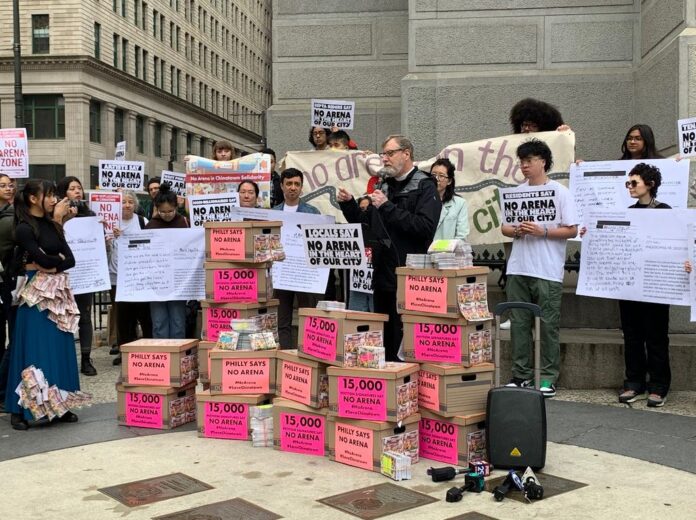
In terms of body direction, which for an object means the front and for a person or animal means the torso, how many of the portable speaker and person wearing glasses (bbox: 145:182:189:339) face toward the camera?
2

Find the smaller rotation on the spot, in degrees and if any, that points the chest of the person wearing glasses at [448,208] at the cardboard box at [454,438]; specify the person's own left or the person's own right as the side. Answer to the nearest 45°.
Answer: approximately 45° to the person's own left

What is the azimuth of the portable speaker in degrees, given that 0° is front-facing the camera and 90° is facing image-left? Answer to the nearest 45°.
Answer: approximately 0°

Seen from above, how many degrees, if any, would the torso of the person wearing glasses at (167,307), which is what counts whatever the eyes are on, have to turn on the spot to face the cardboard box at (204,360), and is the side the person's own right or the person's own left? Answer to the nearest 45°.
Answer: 0° — they already face it

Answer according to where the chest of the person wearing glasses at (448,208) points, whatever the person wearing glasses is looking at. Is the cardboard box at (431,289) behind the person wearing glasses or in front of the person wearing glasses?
in front

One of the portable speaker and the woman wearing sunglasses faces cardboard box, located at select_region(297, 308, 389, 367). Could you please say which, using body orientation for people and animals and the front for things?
the woman wearing sunglasses

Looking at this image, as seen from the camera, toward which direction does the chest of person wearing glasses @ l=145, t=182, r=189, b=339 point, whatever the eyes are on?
toward the camera

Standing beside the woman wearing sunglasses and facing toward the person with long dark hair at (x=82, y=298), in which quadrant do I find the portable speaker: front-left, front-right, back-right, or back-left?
front-left

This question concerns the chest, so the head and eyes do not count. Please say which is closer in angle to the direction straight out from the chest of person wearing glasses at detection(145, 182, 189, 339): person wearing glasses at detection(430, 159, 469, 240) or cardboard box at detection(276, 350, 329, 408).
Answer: the cardboard box

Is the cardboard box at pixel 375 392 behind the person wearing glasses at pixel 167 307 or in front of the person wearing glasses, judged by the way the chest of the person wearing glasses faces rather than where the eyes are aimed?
in front

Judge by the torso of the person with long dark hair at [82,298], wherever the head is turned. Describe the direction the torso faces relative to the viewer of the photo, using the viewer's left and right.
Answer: facing the viewer and to the right of the viewer

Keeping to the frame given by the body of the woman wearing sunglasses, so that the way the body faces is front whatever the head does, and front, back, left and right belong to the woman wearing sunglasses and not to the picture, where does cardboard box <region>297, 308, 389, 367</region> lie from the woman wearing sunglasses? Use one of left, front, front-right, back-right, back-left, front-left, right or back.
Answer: front

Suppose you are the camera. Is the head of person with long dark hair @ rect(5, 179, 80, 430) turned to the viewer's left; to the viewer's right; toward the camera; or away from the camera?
to the viewer's right

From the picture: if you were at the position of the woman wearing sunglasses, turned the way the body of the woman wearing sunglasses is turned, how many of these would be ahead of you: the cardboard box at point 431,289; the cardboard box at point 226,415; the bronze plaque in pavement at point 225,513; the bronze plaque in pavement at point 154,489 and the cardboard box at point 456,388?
5
